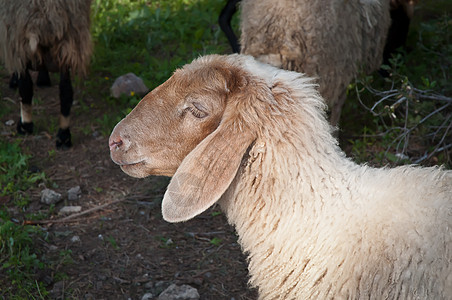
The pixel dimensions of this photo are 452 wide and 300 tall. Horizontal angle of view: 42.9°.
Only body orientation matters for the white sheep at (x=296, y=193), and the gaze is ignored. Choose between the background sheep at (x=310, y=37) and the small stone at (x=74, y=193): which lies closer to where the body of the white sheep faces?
the small stone

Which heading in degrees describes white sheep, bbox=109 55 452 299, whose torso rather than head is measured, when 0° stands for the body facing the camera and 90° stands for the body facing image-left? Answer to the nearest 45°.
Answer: approximately 90°

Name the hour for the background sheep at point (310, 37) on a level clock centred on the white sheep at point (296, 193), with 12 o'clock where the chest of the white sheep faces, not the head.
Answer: The background sheep is roughly at 3 o'clock from the white sheep.

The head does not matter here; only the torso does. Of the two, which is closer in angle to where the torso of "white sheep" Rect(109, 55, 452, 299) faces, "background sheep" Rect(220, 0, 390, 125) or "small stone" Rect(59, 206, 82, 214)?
the small stone

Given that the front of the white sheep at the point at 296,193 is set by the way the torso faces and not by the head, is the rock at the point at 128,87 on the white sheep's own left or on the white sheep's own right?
on the white sheep's own right
